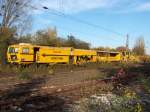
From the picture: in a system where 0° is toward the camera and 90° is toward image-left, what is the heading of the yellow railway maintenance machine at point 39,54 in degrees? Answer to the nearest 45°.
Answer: approximately 45°
